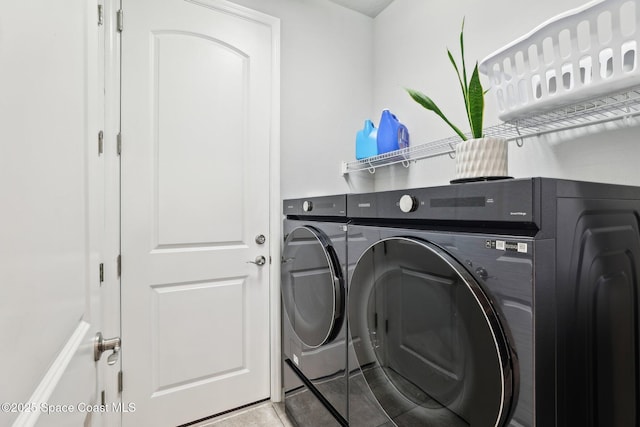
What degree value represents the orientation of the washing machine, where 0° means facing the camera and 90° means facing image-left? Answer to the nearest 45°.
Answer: approximately 45°

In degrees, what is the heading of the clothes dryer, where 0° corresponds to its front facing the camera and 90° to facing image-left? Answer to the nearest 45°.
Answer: approximately 45°

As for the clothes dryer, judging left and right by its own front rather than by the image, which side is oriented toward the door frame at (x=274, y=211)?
right

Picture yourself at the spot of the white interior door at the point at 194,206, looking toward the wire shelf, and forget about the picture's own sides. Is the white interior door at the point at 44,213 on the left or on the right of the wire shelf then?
right

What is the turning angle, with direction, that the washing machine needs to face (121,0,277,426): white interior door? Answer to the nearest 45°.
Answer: approximately 45° to its right
